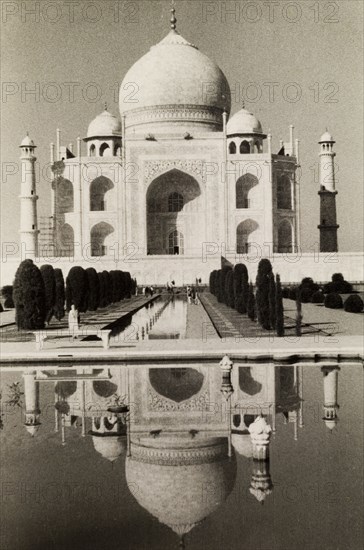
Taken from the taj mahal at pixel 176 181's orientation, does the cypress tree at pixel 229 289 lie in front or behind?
in front

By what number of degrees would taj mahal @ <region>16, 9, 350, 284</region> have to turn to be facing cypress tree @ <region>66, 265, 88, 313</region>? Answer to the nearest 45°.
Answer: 0° — it already faces it

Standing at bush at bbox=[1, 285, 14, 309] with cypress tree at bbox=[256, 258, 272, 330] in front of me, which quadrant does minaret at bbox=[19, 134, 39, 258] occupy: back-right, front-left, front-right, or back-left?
back-left

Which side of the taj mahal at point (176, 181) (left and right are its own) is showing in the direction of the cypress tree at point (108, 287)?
front

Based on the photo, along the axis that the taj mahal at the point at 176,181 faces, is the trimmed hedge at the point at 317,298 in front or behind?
in front

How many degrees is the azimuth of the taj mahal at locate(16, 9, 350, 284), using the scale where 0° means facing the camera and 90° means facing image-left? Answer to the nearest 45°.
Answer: approximately 0°

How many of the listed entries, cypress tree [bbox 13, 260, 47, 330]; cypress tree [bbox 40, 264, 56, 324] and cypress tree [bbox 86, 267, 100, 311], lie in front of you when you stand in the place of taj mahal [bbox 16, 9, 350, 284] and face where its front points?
3

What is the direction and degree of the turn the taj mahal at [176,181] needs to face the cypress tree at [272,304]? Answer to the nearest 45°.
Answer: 0° — it already faces it

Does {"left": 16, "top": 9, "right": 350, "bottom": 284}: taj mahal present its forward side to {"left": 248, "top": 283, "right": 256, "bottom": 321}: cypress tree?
yes
